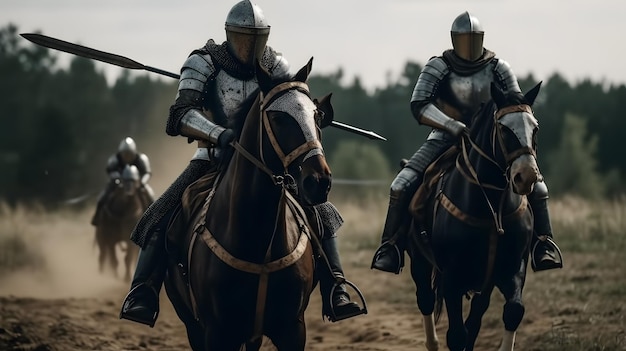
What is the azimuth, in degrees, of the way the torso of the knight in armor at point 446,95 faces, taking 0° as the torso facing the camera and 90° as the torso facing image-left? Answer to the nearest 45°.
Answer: approximately 0°

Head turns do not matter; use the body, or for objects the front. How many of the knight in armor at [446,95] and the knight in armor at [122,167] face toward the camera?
2

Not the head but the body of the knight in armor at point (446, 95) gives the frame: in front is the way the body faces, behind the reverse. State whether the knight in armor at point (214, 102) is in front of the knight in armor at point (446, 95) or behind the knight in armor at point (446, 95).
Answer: in front

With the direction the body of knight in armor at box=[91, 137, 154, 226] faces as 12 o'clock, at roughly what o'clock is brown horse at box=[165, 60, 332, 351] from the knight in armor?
The brown horse is roughly at 12 o'clock from the knight in armor.

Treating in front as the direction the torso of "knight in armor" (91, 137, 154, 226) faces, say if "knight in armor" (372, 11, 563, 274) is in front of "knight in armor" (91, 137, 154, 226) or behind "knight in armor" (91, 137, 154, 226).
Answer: in front

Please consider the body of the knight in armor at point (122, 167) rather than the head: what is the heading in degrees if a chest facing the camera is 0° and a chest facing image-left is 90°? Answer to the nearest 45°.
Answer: approximately 0°
